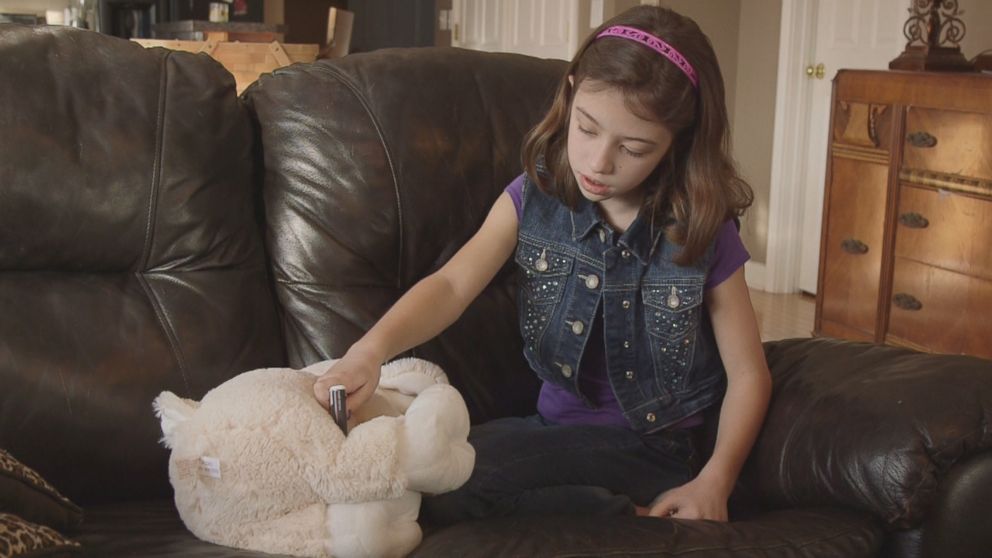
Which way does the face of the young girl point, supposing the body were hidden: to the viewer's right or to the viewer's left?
to the viewer's left

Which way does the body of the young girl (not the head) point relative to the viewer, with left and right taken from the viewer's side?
facing the viewer and to the left of the viewer

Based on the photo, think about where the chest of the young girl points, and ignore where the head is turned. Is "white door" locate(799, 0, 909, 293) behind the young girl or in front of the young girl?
behind

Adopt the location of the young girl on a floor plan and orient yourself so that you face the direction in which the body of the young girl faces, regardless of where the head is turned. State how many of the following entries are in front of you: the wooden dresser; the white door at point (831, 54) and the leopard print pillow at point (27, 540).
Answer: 1

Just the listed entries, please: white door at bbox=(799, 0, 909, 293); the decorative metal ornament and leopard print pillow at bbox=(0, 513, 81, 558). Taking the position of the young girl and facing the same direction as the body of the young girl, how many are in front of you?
1

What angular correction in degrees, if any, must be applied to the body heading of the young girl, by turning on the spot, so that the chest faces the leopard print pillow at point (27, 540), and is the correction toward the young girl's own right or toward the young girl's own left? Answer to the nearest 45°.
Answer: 0° — they already face it

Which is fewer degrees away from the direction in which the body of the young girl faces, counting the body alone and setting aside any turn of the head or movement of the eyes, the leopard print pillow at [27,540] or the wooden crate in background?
the leopard print pillow

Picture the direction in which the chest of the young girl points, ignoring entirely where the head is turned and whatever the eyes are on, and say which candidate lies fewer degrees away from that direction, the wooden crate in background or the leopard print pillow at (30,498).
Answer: the leopard print pillow

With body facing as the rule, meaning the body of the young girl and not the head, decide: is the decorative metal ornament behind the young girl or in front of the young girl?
behind

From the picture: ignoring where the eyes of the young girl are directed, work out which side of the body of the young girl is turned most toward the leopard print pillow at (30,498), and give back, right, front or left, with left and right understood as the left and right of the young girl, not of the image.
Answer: right

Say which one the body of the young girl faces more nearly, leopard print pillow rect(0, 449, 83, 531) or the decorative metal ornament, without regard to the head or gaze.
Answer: the leopard print pillow
